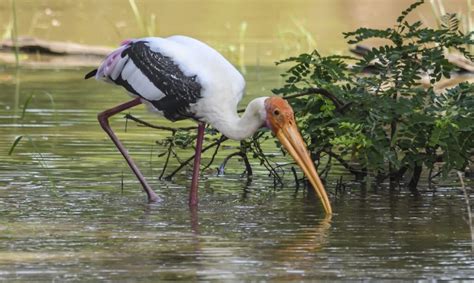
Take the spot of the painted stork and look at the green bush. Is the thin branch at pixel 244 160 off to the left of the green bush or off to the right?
left

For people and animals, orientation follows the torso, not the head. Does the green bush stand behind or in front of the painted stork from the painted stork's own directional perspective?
in front

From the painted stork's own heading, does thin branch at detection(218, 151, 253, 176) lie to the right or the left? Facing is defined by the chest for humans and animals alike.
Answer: on its left

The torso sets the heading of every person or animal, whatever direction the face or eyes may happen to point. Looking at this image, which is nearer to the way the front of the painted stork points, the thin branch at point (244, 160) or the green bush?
the green bush

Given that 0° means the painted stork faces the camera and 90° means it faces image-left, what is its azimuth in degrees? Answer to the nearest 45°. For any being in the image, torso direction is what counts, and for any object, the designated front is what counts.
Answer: approximately 270°
